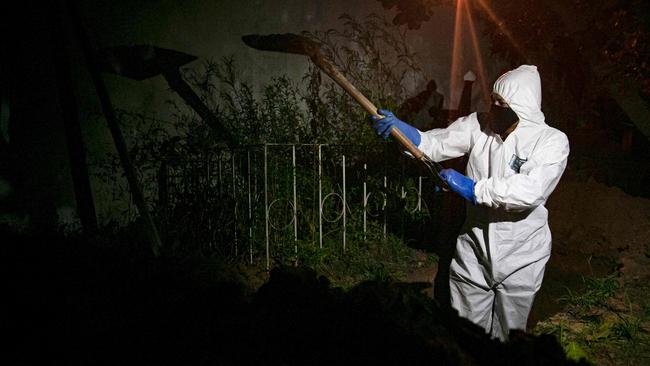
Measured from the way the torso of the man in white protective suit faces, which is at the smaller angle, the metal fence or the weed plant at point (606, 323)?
the metal fence

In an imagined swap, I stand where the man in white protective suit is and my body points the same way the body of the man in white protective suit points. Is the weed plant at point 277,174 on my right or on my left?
on my right

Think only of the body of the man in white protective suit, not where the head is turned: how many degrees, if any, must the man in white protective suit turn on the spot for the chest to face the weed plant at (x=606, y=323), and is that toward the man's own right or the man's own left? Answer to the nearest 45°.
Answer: approximately 180°

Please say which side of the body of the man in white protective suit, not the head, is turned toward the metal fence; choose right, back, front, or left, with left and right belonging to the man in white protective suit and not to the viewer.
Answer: right

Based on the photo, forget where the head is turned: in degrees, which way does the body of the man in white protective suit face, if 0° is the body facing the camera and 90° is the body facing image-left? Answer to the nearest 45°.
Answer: approximately 45°

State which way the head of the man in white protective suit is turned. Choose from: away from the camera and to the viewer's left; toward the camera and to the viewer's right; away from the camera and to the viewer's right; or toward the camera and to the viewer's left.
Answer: toward the camera and to the viewer's left
